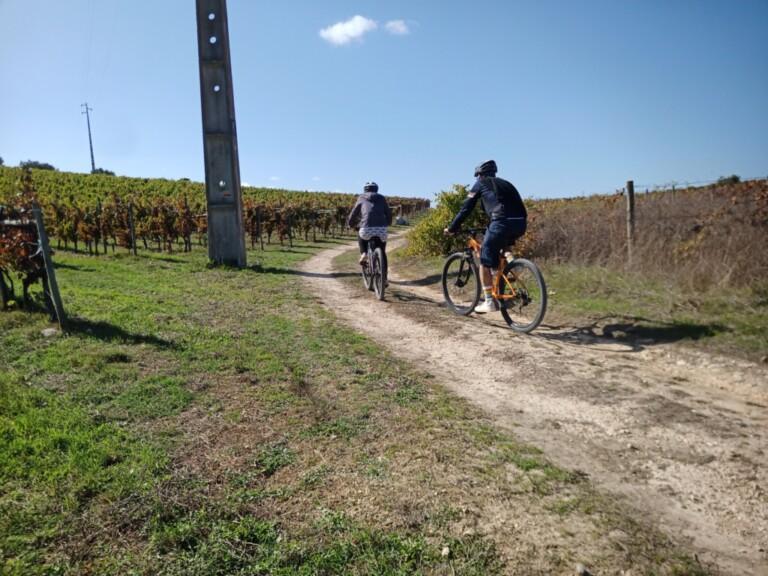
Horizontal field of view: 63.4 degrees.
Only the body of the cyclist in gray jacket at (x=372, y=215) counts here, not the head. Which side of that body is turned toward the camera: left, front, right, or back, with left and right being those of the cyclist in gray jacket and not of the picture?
back

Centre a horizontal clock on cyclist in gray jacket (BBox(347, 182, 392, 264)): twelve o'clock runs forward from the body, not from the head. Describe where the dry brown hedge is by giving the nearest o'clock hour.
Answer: The dry brown hedge is roughly at 3 o'clock from the cyclist in gray jacket.

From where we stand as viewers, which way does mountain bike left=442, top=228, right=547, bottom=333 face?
facing away from the viewer and to the left of the viewer

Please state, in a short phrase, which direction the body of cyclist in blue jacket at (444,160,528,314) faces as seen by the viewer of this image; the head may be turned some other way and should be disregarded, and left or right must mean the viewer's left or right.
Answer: facing away from the viewer and to the left of the viewer

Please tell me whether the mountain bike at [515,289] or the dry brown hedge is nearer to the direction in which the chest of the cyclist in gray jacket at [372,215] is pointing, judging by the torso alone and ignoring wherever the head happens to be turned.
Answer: the dry brown hedge

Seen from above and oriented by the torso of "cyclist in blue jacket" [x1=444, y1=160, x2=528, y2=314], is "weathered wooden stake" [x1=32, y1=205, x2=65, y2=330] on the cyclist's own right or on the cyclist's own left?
on the cyclist's own left

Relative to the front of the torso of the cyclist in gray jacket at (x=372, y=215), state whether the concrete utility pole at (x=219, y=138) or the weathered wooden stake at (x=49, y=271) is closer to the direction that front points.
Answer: the concrete utility pole

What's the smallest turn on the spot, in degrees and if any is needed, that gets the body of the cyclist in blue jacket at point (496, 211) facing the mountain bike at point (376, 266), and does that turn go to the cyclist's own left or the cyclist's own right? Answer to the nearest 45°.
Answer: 0° — they already face it
